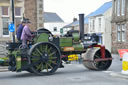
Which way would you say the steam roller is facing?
to the viewer's right
